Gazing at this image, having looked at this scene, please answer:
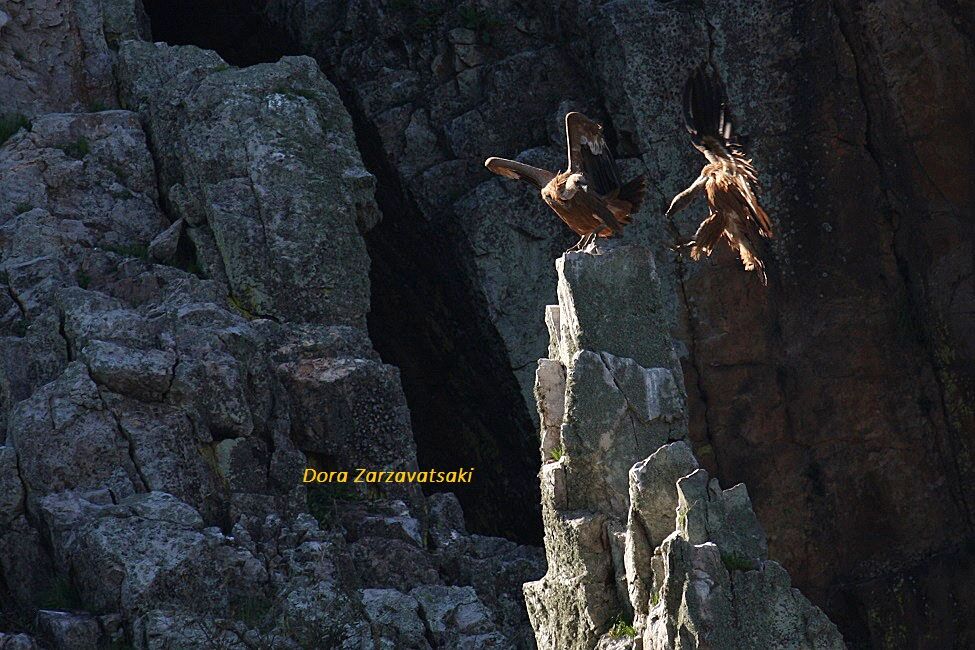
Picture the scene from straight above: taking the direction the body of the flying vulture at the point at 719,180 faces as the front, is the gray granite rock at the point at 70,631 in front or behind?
in front

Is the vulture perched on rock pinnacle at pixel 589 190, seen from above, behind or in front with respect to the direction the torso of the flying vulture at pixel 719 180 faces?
in front

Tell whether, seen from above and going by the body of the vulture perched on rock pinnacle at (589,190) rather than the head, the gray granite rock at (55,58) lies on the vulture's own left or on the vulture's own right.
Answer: on the vulture's own right

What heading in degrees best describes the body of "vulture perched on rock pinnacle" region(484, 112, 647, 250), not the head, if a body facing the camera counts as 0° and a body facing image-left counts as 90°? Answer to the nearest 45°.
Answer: approximately 45°

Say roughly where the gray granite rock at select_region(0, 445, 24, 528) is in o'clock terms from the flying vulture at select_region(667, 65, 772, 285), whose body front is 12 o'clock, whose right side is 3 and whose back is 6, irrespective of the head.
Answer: The gray granite rock is roughly at 12 o'clock from the flying vulture.

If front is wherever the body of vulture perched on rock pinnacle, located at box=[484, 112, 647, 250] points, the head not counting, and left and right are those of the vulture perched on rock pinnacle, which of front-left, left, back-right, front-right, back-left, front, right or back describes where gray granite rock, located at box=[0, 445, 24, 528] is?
front-right

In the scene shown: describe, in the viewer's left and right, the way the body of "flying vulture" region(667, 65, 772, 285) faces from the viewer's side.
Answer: facing to the left of the viewer

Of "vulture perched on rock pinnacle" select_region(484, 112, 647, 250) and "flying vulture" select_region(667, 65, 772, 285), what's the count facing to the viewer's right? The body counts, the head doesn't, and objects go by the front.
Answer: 0
